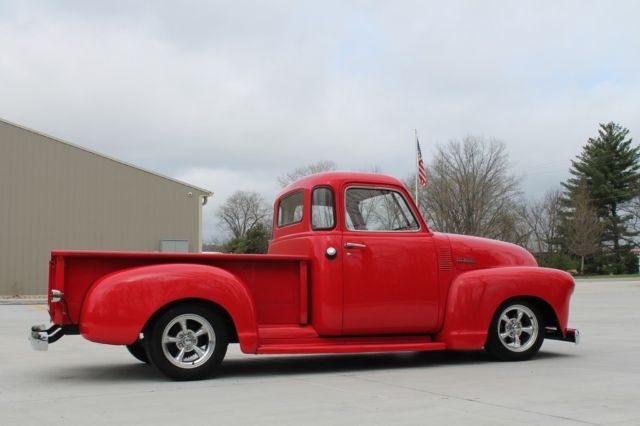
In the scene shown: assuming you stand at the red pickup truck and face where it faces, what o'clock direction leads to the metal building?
The metal building is roughly at 8 o'clock from the red pickup truck.

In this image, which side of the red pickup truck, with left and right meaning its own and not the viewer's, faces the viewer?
right
